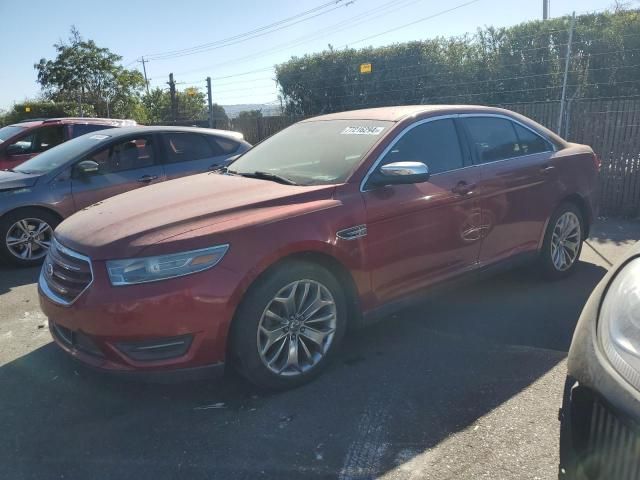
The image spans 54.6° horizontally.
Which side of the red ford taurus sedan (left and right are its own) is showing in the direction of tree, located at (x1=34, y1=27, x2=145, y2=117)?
right

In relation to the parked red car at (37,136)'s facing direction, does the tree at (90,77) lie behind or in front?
behind

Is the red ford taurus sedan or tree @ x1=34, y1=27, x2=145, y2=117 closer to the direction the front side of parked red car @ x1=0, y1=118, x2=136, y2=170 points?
the red ford taurus sedan

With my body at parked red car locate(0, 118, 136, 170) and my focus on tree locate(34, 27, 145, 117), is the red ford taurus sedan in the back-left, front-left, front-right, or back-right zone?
back-right

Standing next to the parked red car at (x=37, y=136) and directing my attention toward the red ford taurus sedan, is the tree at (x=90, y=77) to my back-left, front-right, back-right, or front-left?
back-left

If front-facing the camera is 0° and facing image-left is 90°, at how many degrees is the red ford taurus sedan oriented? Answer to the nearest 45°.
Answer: approximately 45°

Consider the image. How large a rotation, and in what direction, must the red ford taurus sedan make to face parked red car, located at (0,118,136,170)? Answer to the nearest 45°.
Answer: approximately 90° to its right

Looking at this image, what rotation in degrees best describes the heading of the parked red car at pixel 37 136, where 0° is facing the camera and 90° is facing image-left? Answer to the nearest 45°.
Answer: approximately 45°

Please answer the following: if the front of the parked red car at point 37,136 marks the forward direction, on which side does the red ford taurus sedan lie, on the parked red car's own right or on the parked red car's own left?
on the parked red car's own left
